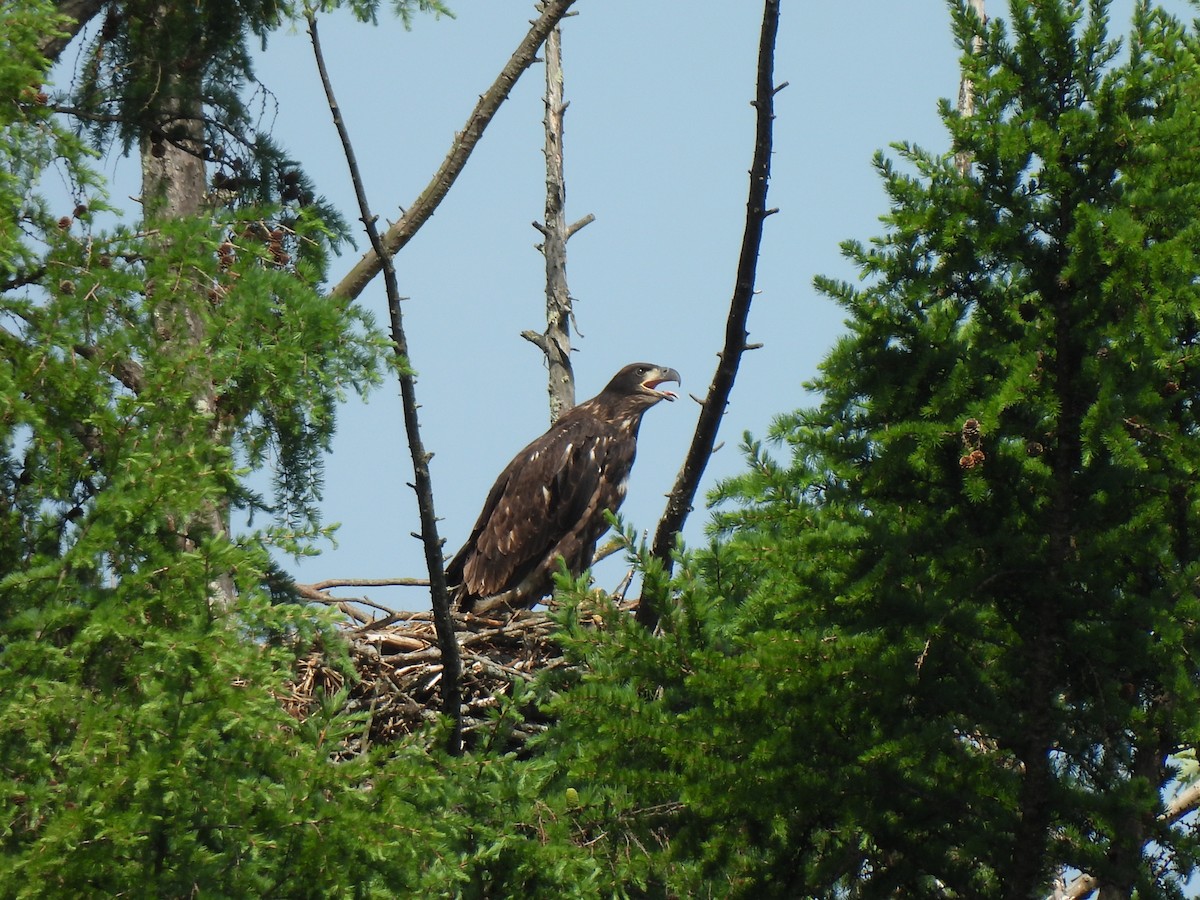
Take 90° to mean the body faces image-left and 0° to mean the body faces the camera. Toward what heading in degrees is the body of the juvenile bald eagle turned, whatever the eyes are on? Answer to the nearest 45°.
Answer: approximately 270°

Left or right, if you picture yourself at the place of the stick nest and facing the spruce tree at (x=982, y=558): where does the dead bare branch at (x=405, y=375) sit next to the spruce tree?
right

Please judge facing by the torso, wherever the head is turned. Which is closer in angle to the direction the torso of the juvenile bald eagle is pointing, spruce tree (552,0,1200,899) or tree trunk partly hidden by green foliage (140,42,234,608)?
the spruce tree
